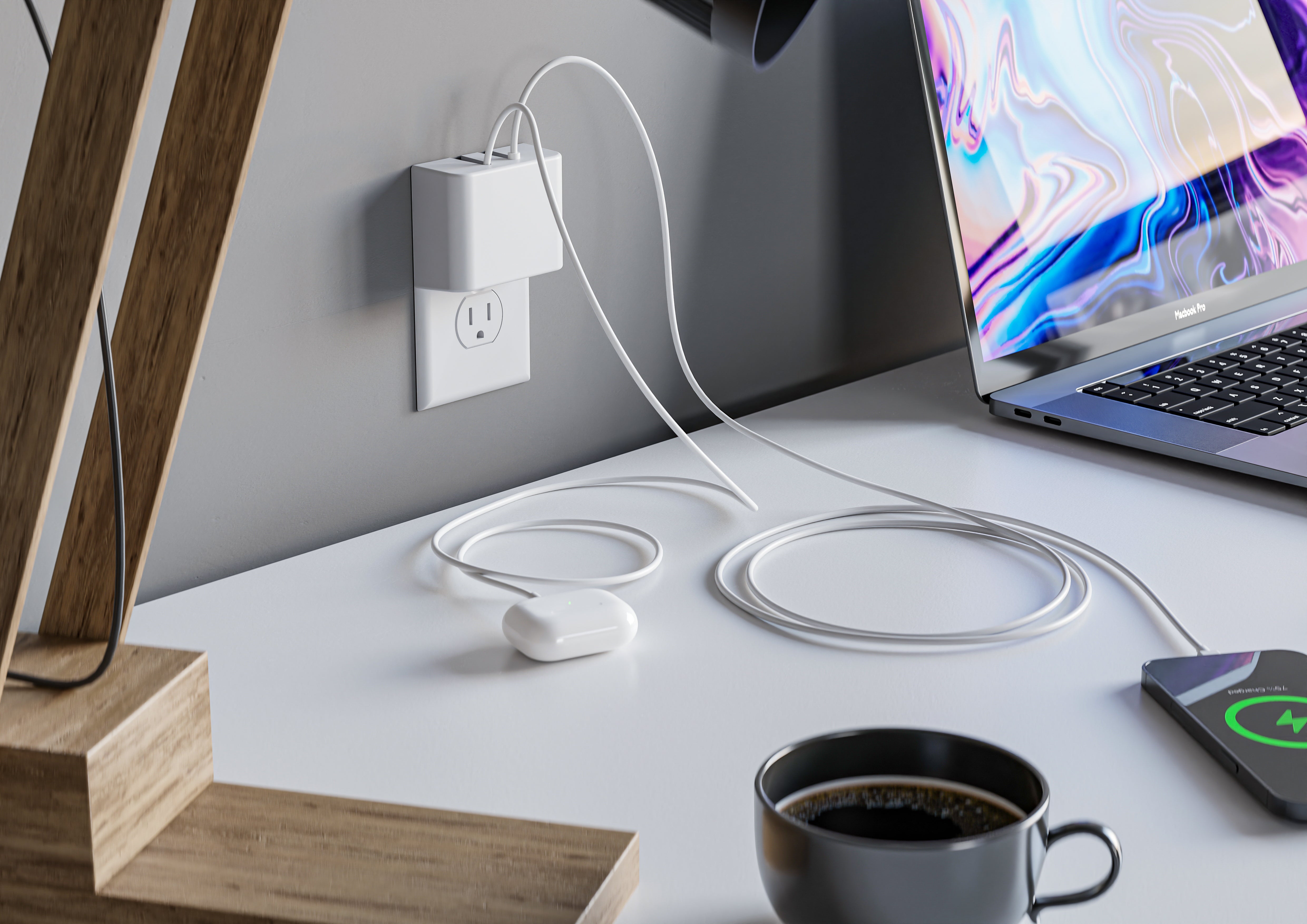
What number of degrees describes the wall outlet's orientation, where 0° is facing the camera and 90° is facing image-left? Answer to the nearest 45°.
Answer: approximately 315°
